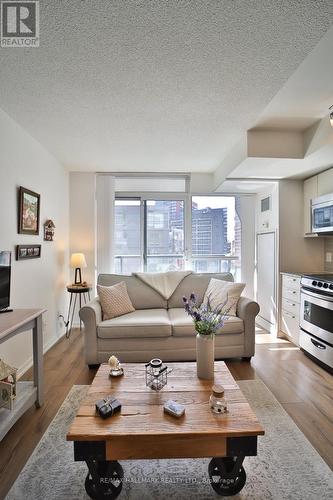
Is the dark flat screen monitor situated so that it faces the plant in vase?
yes

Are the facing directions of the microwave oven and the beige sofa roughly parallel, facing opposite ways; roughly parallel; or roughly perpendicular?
roughly perpendicular

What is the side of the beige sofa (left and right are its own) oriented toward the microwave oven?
left

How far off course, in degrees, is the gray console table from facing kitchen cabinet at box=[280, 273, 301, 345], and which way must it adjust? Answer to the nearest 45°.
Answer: approximately 45° to its left

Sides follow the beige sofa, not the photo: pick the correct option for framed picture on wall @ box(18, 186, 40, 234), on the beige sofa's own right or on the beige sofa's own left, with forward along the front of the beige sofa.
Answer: on the beige sofa's own right

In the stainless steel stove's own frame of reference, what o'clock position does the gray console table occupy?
The gray console table is roughly at 12 o'clock from the stainless steel stove.

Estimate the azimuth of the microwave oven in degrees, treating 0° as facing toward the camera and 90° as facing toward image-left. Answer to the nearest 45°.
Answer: approximately 45°
